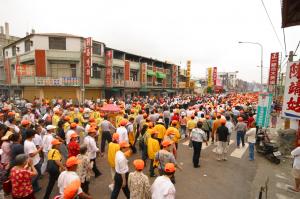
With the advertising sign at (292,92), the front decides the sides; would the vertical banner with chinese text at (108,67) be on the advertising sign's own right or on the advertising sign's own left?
on the advertising sign's own right

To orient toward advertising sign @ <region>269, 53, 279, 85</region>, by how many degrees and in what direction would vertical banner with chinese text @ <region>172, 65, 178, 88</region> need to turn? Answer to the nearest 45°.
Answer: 0° — it already faces it
